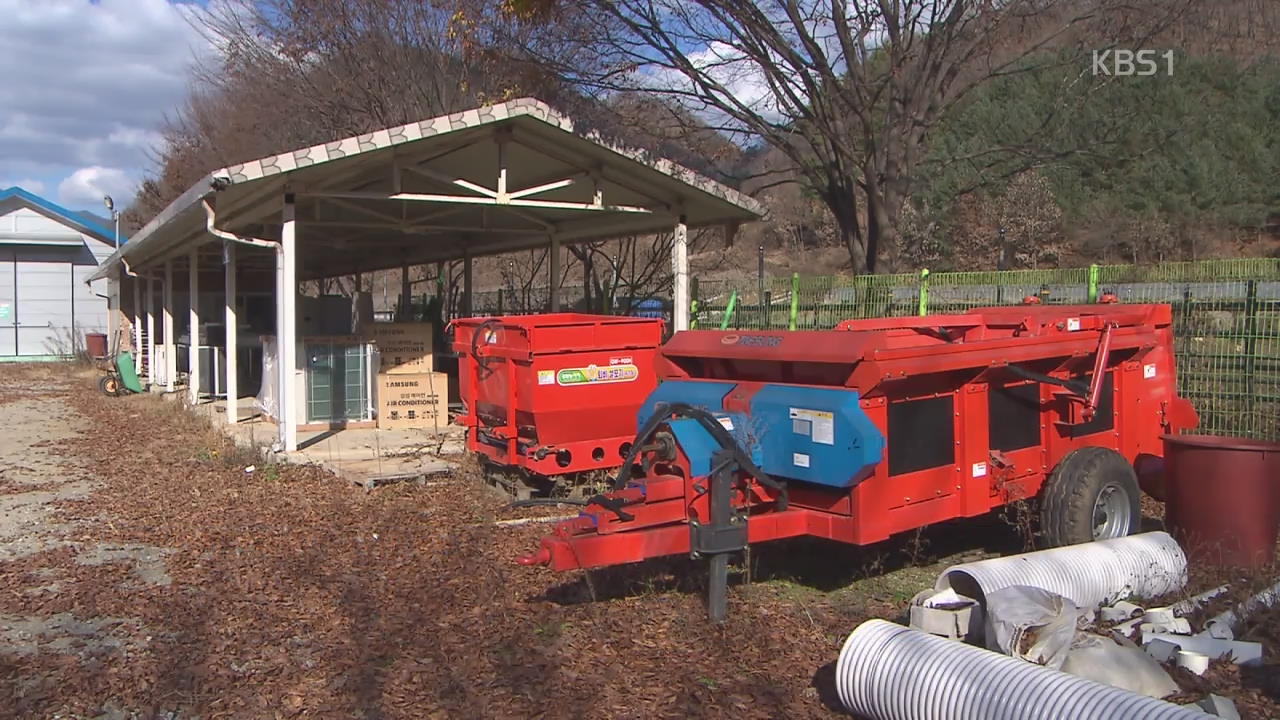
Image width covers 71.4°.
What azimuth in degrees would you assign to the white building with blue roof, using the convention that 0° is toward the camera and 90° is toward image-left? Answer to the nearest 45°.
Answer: approximately 0°

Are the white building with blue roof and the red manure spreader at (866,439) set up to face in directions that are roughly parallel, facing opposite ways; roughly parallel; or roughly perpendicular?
roughly perpendicular

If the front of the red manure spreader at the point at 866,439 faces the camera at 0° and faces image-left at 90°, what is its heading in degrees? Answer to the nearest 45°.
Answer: approximately 45°

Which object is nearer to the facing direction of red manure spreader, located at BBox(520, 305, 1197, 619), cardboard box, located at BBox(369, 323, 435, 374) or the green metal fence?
the cardboard box
